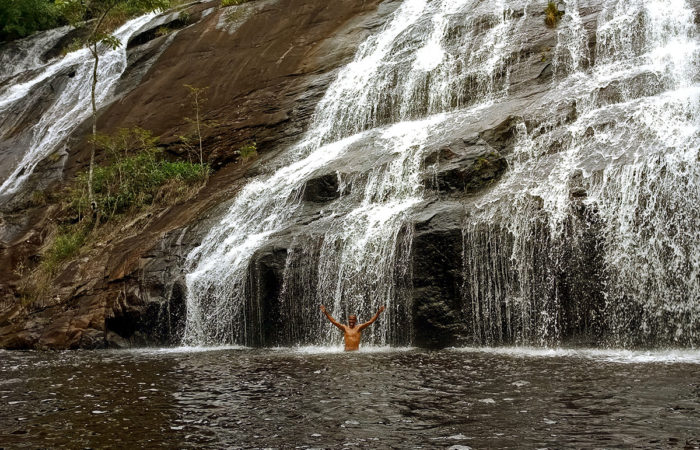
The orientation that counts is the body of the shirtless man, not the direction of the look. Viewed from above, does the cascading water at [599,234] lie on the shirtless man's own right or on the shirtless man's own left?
on the shirtless man's own left

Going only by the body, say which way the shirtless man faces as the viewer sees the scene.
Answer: toward the camera

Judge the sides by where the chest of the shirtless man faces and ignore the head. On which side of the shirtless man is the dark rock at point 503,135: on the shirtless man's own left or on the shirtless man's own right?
on the shirtless man's own left

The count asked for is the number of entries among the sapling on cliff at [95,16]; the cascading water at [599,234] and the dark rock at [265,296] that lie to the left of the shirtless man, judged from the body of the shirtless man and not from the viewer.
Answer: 1

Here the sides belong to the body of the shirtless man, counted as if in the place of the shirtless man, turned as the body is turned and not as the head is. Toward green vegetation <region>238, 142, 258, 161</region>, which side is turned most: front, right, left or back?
back

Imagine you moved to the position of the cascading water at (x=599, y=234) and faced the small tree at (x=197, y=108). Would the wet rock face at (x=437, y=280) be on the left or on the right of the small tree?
left

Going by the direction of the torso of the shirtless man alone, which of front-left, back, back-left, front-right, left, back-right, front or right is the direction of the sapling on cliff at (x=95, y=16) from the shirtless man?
back-right

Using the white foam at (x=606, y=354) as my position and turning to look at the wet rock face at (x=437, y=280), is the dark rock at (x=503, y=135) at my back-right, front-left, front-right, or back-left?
front-right
